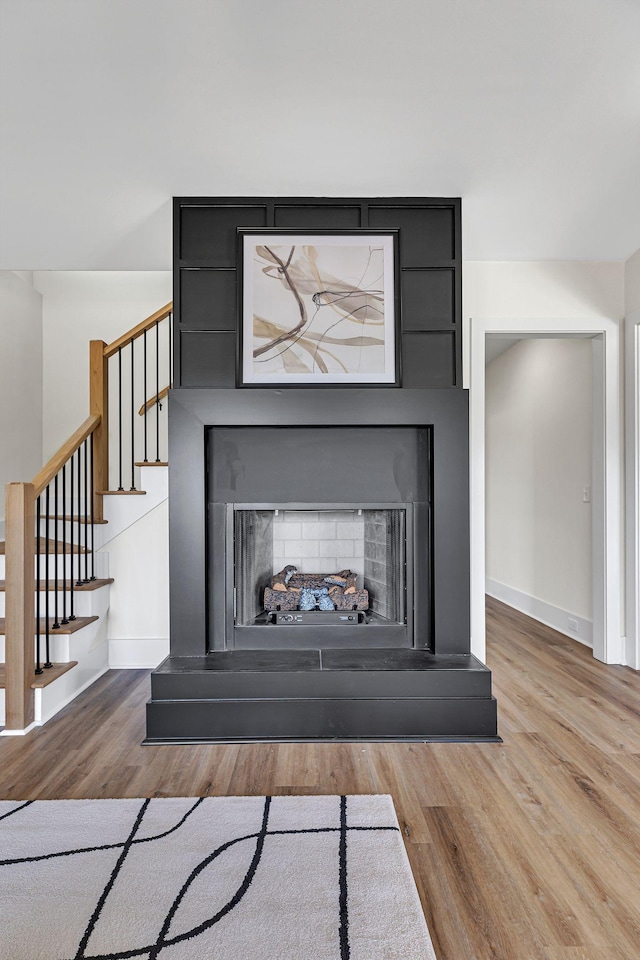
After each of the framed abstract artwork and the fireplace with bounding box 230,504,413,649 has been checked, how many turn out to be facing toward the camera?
2

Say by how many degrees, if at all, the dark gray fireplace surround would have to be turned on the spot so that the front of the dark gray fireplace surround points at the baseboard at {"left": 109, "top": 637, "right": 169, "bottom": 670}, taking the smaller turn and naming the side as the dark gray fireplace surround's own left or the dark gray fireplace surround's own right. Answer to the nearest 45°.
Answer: approximately 135° to the dark gray fireplace surround's own right

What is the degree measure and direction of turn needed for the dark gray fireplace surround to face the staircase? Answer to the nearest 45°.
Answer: approximately 90° to its right

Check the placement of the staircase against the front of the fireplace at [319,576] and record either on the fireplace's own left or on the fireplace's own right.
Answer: on the fireplace's own right

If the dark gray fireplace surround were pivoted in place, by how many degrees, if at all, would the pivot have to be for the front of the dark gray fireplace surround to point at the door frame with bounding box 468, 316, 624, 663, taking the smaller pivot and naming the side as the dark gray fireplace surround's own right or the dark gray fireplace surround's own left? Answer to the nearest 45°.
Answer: approximately 135° to the dark gray fireplace surround's own left
